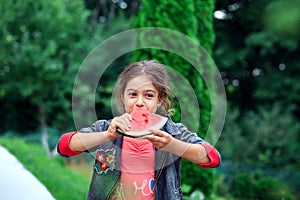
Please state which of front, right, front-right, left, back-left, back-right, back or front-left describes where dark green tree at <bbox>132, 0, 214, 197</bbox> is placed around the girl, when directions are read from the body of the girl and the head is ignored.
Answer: back

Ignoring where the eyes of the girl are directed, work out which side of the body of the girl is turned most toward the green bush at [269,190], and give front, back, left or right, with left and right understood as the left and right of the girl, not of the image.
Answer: back

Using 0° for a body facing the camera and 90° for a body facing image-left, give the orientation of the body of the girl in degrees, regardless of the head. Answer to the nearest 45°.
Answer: approximately 0°
